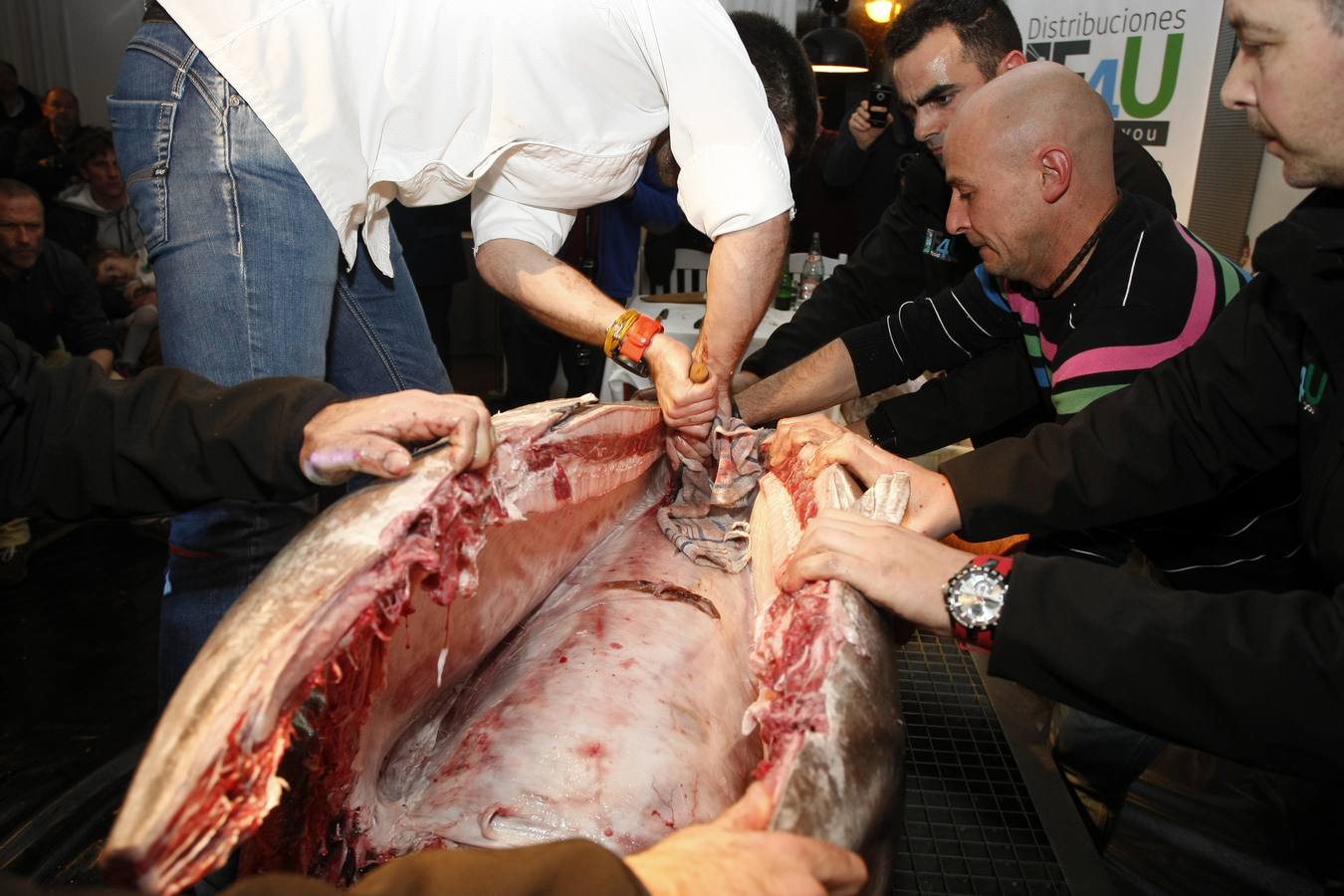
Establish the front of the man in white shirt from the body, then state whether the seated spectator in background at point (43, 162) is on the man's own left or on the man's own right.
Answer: on the man's own left

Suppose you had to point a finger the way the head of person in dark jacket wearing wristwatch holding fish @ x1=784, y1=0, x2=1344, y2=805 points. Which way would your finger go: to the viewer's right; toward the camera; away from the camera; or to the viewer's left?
to the viewer's left

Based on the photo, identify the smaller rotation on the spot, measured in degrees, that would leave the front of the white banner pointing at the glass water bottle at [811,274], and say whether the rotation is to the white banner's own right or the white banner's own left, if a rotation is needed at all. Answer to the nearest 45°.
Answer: approximately 90° to the white banner's own right

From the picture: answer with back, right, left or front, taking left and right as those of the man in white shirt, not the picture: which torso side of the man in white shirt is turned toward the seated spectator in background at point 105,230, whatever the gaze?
left

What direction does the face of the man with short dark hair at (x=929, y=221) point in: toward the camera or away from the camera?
toward the camera

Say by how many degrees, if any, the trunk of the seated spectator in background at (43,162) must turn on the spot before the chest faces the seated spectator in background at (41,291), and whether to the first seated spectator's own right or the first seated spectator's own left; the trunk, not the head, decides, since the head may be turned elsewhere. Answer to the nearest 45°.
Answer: approximately 45° to the first seated spectator's own right

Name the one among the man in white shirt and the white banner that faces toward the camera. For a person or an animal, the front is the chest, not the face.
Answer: the white banner

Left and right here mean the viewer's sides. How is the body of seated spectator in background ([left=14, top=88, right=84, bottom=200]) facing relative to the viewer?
facing the viewer and to the right of the viewer

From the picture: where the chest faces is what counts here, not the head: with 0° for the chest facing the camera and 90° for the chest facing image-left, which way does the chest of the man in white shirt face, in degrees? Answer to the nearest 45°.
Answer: approximately 270°

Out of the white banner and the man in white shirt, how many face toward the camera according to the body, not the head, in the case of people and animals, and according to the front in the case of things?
1

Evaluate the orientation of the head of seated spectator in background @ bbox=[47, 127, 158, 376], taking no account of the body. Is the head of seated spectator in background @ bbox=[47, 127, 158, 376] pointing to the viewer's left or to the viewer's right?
to the viewer's right

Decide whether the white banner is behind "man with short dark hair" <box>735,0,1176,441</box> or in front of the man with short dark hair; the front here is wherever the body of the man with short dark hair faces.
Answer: behind

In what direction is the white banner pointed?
toward the camera
